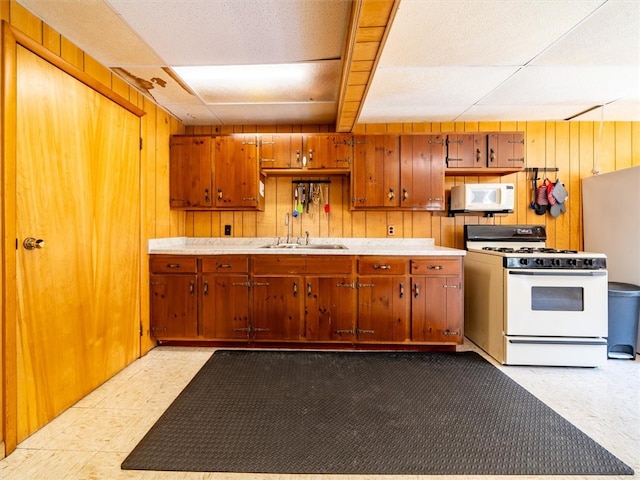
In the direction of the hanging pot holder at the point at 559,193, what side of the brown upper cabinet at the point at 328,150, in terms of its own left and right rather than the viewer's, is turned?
left

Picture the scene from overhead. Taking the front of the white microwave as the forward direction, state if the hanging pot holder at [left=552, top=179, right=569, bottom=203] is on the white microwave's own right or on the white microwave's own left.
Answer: on the white microwave's own left

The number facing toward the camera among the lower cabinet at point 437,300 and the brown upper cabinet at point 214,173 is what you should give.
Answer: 2

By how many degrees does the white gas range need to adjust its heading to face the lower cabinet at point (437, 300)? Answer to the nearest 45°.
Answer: approximately 135° to its right

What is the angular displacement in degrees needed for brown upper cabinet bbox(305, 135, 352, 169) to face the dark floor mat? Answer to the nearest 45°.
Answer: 0° — it already faces it

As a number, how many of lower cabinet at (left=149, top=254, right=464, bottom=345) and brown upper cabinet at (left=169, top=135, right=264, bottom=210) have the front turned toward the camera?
2

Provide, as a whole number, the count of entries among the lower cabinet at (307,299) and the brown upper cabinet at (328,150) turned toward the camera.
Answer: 2

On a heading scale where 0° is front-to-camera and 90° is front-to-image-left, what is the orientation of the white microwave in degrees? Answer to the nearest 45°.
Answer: approximately 315°

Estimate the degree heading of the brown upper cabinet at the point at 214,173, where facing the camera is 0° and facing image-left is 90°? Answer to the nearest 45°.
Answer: approximately 0°
